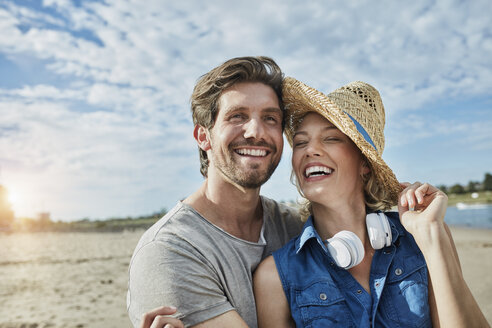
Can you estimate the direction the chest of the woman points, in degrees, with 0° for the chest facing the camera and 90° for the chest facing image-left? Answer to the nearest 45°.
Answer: approximately 0°

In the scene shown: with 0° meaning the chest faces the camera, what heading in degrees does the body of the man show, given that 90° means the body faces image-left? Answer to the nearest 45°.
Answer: approximately 315°

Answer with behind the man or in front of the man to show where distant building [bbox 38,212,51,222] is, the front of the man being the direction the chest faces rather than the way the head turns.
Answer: behind

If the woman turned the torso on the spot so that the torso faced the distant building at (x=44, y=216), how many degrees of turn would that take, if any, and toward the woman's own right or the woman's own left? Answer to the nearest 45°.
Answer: approximately 135° to the woman's own right

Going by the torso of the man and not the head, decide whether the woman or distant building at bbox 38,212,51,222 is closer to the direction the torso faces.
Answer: the woman

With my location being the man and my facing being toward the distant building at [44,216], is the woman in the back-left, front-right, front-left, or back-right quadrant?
back-right
